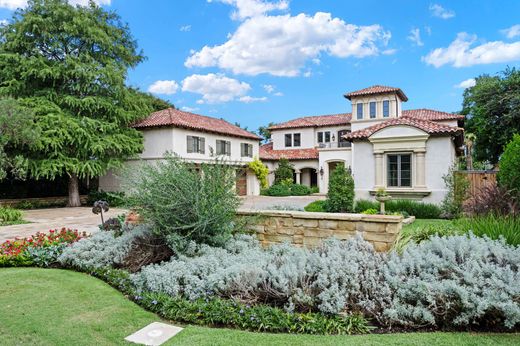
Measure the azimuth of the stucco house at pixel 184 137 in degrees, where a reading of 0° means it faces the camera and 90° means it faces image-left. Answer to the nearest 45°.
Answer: approximately 315°

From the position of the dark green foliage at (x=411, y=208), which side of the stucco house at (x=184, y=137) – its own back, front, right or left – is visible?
front

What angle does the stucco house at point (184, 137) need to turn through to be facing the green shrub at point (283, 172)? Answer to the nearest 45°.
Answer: approximately 90° to its left
